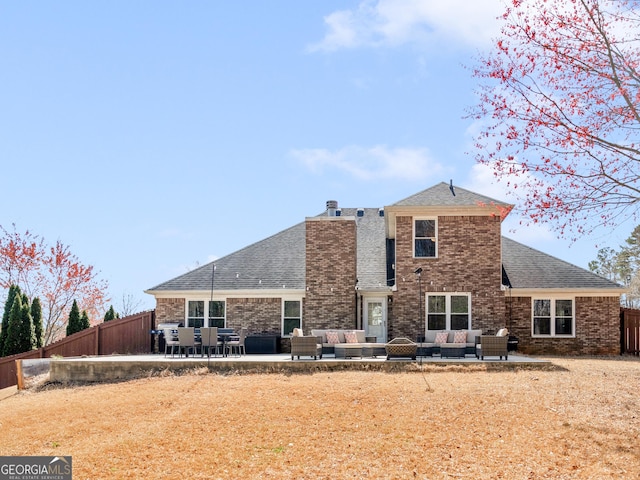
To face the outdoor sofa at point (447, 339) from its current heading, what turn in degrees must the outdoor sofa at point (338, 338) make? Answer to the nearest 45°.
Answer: approximately 90° to its left

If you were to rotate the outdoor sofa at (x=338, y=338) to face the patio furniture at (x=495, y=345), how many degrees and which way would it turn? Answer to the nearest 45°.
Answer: approximately 45° to its left

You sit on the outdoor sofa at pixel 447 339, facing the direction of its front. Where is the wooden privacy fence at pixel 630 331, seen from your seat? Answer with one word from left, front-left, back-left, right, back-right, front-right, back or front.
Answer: back-left

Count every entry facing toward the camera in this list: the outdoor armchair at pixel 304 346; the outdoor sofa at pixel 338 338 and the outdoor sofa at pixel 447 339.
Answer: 2

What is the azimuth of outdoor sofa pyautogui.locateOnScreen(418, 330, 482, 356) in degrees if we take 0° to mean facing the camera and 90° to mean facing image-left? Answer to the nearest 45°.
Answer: approximately 0°
